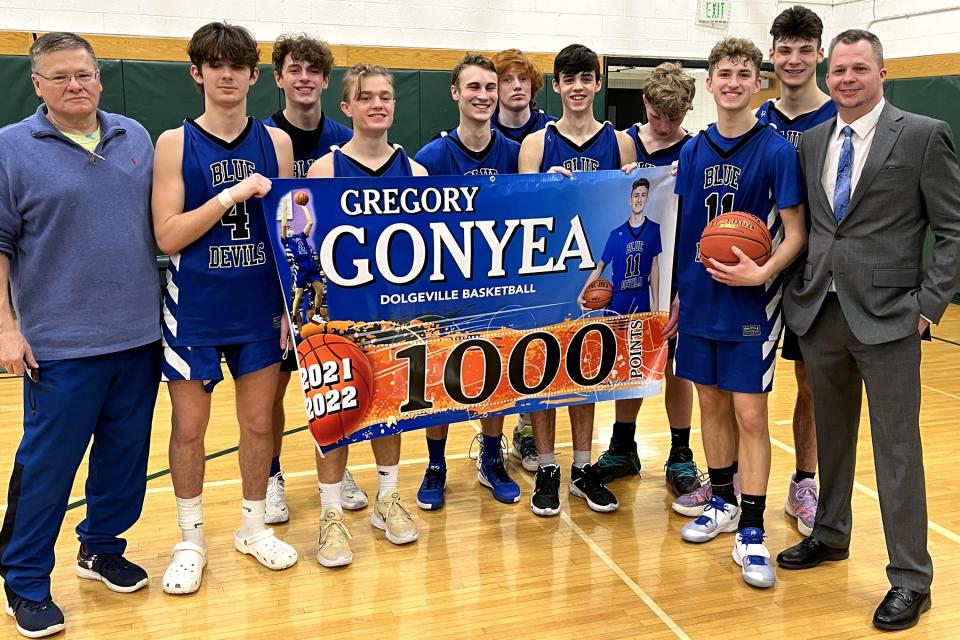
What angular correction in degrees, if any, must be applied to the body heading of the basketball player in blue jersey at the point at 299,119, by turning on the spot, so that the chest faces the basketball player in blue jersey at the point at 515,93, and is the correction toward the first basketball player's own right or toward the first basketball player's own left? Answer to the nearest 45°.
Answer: approximately 135° to the first basketball player's own left

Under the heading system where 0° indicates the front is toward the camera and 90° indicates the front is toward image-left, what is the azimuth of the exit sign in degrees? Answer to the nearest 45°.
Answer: approximately 0°

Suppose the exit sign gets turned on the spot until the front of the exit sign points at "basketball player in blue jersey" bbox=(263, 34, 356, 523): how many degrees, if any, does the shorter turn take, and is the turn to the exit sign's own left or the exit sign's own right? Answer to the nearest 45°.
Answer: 0° — it already faces them

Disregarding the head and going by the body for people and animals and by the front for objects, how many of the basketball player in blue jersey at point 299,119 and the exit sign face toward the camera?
2

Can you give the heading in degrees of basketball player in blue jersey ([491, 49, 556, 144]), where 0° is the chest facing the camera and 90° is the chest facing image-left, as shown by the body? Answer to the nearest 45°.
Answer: approximately 0°

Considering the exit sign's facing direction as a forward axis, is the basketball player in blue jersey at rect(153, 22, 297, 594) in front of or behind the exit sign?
in front
